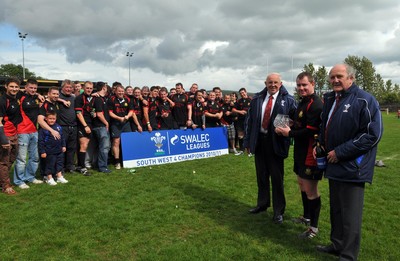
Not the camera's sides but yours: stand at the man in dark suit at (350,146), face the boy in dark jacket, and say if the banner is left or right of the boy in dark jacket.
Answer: right

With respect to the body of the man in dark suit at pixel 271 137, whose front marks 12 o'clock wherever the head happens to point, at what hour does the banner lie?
The banner is roughly at 5 o'clock from the man in dark suit.

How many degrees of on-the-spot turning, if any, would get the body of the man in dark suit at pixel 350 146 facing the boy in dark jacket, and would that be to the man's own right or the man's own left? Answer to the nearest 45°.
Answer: approximately 45° to the man's own right

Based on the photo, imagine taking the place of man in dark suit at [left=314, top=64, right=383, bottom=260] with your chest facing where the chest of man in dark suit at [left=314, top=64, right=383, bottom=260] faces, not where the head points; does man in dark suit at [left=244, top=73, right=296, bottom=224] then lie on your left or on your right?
on your right

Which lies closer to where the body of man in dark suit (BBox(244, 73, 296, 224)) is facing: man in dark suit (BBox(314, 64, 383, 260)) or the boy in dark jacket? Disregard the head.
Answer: the man in dark suit

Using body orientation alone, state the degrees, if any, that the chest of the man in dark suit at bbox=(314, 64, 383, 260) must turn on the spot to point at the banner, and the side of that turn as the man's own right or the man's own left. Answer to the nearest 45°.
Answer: approximately 90° to the man's own right

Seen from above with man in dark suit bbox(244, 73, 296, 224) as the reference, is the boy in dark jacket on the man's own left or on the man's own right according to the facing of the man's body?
on the man's own right
